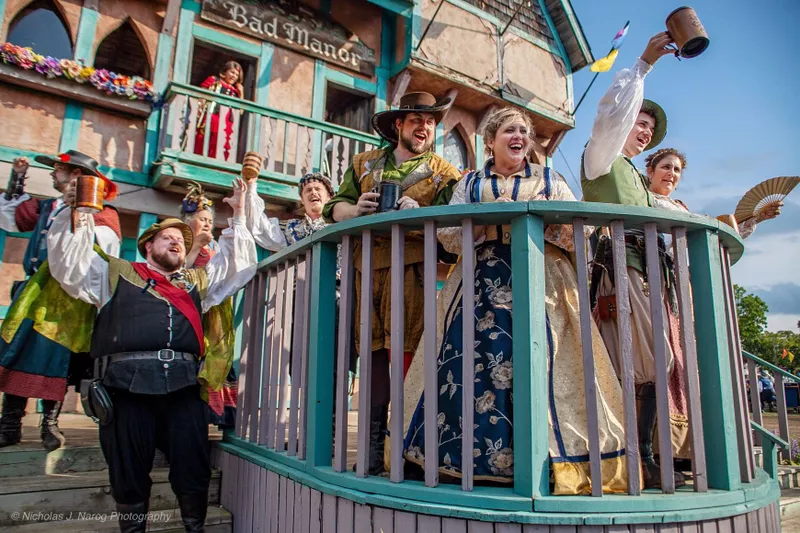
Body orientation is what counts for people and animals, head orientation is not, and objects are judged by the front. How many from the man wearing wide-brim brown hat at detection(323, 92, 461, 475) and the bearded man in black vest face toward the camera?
2

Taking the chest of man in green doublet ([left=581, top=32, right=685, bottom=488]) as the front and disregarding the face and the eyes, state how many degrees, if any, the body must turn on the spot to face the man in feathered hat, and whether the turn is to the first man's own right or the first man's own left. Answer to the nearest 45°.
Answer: approximately 135° to the first man's own right

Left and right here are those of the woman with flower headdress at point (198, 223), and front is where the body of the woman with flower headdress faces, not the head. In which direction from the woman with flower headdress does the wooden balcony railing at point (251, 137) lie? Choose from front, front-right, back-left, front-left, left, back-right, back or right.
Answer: back-left

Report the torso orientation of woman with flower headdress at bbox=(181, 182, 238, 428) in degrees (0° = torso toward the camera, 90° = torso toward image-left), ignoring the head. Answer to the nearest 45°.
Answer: approximately 315°

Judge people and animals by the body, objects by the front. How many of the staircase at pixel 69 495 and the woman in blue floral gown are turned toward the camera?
2

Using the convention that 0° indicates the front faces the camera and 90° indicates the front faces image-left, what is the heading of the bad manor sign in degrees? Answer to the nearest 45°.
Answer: approximately 315°

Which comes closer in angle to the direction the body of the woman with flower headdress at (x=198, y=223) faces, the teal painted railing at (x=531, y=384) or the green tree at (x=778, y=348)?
the teal painted railing

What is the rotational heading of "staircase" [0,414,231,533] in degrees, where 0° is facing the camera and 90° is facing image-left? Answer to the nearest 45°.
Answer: approximately 0°
